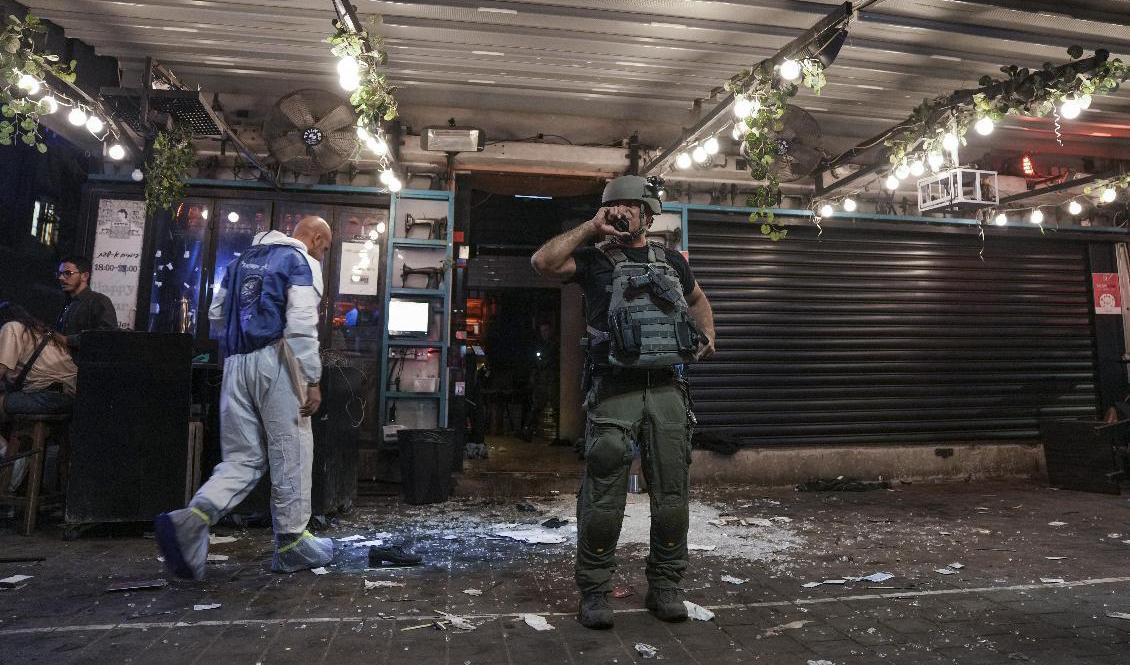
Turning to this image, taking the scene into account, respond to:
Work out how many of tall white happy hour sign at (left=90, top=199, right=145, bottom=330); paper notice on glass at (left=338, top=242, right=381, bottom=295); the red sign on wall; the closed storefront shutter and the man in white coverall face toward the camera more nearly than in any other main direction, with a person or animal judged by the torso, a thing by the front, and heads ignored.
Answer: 4

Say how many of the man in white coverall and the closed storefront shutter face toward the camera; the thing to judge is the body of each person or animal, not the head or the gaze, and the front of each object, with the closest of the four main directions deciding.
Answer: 1

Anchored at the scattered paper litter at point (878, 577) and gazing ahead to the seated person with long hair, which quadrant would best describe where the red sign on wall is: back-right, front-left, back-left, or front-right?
back-right

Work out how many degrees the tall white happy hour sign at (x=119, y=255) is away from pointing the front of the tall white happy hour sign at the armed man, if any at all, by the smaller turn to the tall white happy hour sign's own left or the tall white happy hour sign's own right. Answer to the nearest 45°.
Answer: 0° — it already faces them

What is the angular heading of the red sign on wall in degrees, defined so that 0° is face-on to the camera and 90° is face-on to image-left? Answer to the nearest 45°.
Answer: approximately 0°

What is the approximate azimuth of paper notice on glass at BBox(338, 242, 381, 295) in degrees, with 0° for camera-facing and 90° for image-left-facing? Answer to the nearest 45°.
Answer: approximately 0°

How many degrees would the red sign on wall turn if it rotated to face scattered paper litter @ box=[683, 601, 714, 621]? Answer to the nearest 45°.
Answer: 0° — it already faces it

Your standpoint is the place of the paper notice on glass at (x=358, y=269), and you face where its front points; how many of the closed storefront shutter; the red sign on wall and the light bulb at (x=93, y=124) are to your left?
2

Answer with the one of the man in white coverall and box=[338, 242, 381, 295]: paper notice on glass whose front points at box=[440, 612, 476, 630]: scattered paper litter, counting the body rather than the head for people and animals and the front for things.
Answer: the paper notice on glass
